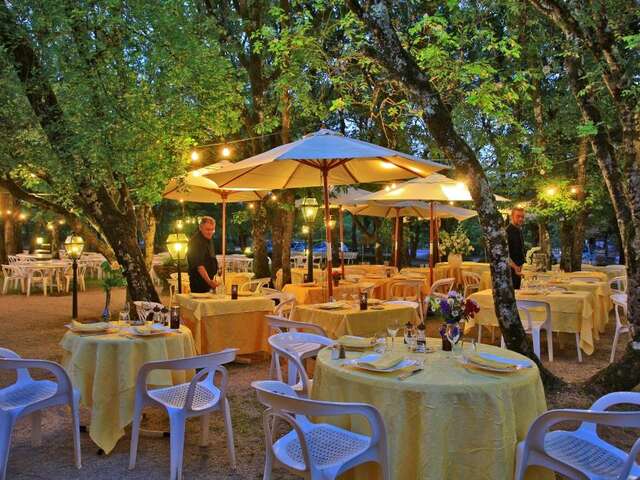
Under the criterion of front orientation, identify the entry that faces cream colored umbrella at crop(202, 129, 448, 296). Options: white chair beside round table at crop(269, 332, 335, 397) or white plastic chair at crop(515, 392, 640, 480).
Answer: the white plastic chair

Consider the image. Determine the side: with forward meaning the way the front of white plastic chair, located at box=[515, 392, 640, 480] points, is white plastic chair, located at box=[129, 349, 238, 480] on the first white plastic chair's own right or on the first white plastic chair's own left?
on the first white plastic chair's own left

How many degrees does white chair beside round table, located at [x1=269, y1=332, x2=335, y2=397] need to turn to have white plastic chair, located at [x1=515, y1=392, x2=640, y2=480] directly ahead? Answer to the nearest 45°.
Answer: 0° — it already faces it

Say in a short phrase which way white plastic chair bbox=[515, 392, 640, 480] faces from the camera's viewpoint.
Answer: facing away from the viewer and to the left of the viewer

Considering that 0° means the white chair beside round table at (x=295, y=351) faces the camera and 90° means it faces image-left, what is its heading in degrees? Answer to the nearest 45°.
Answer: approximately 315°

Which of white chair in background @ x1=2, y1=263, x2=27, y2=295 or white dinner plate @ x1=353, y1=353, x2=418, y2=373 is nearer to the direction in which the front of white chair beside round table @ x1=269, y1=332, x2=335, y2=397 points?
the white dinner plate

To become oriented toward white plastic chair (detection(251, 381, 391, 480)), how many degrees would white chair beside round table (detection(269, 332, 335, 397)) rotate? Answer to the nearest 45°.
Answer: approximately 45° to its right

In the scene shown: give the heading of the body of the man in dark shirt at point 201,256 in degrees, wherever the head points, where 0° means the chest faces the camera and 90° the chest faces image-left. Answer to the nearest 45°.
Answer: approximately 315°

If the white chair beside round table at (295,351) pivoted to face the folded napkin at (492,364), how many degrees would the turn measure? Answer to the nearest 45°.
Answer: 0° — it already faces it
